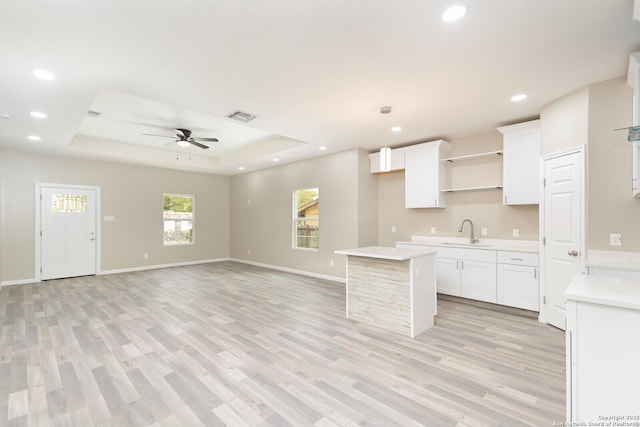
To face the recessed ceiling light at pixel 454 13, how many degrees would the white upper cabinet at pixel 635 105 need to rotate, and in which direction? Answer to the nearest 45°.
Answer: approximately 45° to its left

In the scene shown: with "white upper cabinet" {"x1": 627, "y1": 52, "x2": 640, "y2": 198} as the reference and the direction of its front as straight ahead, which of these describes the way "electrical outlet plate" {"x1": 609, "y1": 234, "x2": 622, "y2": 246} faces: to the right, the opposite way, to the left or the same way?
to the left

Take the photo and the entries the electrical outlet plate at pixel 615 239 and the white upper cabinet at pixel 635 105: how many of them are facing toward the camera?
1

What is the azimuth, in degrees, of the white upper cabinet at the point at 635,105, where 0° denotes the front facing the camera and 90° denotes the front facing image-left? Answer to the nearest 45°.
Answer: approximately 90°

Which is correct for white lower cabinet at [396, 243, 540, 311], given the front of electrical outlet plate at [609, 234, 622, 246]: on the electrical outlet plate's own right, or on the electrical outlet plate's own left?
on the electrical outlet plate's own right
